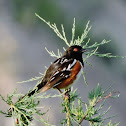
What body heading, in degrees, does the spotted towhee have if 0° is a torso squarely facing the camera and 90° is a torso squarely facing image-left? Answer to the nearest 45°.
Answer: approximately 270°
